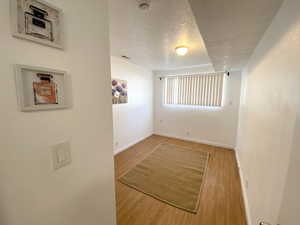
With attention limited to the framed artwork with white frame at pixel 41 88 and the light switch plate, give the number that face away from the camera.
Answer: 0

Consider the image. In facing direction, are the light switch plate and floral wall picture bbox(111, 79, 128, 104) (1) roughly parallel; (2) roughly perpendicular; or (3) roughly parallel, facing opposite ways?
roughly parallel

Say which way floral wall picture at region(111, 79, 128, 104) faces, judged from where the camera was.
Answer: facing the viewer and to the right of the viewer

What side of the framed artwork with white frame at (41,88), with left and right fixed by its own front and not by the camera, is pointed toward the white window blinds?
left

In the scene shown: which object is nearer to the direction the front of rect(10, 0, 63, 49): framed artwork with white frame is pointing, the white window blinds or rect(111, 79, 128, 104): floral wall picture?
the white window blinds

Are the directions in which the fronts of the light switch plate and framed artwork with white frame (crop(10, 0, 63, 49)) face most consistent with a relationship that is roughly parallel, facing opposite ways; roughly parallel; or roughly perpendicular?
roughly parallel

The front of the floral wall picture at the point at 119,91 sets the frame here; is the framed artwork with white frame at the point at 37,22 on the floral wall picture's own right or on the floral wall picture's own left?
on the floral wall picture's own right

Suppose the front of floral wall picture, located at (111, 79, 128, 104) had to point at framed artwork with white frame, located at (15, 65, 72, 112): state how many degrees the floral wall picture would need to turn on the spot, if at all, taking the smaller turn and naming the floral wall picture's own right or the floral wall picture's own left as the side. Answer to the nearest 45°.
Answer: approximately 45° to the floral wall picture's own right

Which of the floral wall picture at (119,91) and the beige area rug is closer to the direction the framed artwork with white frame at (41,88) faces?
the beige area rug

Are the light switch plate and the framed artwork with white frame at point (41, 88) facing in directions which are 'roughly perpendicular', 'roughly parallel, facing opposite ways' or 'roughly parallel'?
roughly parallel

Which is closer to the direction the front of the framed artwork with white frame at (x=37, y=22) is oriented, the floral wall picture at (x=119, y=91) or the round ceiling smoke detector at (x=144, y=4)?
the round ceiling smoke detector

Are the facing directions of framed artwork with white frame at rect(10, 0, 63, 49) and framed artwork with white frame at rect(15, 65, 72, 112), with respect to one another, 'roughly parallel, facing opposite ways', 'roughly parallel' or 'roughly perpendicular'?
roughly parallel

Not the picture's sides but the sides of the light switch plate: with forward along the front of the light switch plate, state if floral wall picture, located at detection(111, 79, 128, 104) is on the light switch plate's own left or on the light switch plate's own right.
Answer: on the light switch plate's own left
